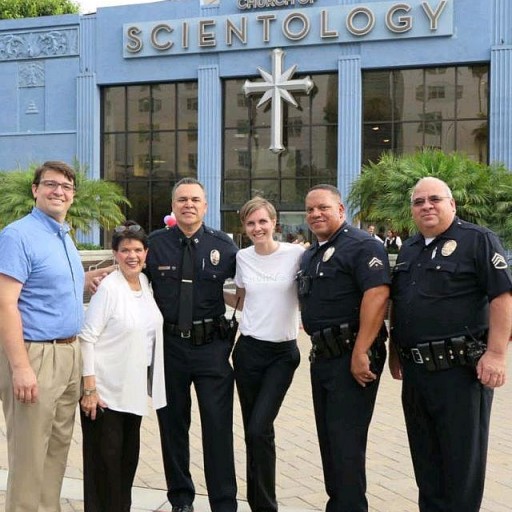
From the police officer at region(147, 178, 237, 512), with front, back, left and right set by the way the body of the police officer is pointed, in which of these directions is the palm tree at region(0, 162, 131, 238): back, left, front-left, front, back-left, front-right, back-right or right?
back

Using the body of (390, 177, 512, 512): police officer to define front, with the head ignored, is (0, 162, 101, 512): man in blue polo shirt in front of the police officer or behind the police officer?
in front

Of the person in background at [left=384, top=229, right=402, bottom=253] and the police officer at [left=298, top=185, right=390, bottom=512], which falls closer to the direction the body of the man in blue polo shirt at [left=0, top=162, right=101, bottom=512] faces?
the police officer

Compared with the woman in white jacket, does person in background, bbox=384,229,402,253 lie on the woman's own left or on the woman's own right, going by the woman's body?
on the woman's own left

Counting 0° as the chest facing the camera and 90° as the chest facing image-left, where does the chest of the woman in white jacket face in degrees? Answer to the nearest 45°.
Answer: approximately 315°

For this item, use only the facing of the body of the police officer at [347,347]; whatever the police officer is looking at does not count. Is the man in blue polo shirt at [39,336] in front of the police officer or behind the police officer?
in front

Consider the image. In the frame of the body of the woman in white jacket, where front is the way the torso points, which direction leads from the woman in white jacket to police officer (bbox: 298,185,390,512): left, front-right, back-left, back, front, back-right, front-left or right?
front-left
